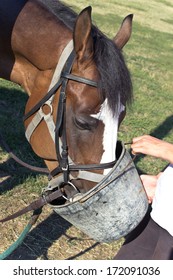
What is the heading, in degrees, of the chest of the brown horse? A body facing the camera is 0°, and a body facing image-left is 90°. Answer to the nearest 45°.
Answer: approximately 315°
